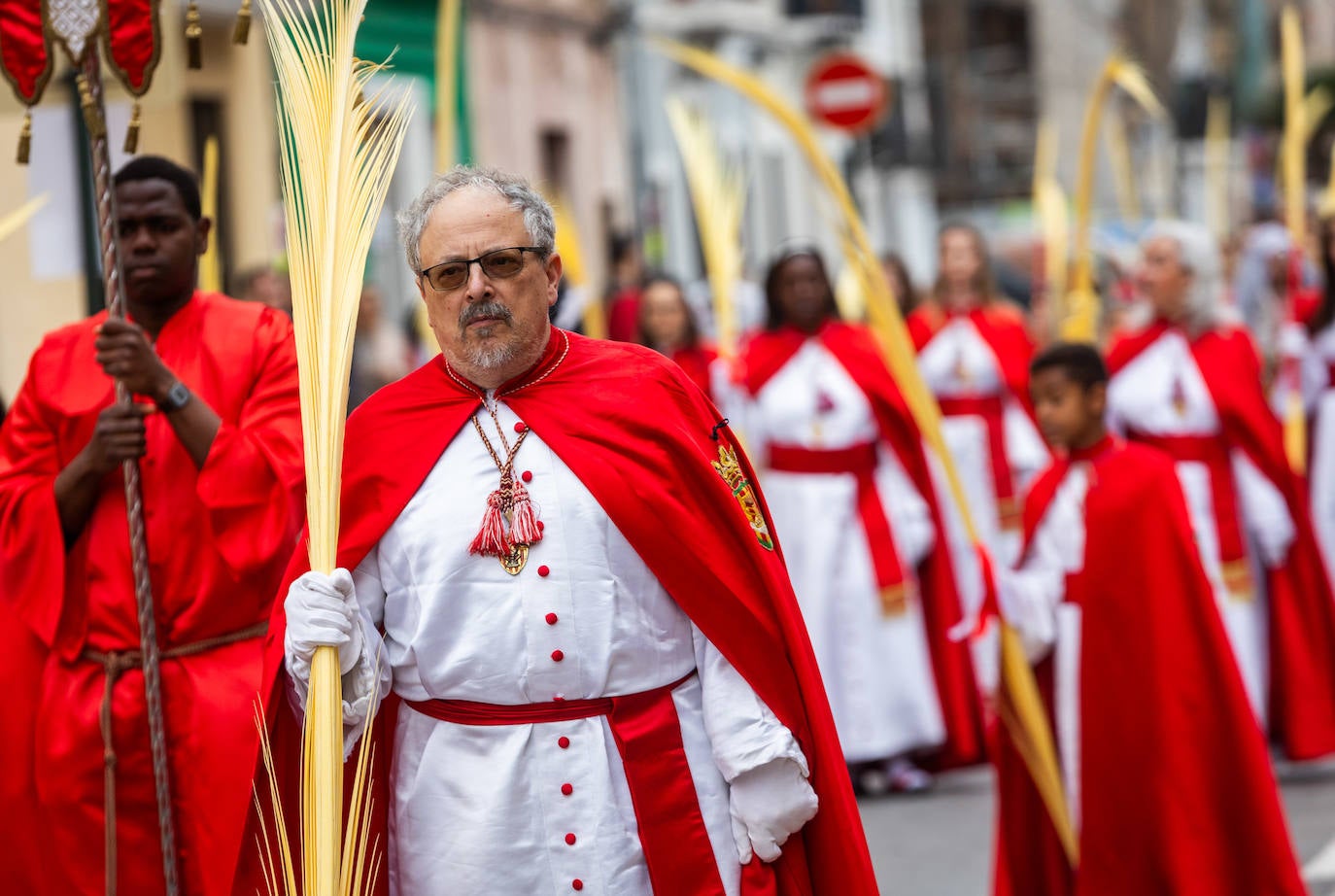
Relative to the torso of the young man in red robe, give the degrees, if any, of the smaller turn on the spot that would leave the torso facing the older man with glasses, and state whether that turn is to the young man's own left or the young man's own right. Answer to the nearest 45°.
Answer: approximately 45° to the young man's own left

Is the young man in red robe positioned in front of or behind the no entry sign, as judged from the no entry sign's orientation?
in front

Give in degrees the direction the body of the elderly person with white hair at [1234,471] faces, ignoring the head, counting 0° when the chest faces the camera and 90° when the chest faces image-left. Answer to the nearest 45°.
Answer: approximately 45°

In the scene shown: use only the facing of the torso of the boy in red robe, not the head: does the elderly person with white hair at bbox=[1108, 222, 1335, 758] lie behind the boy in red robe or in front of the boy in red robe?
behind

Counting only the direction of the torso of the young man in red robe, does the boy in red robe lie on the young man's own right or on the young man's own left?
on the young man's own left

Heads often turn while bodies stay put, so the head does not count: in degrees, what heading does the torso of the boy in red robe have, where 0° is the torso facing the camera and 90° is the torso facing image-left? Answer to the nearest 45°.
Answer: approximately 45°

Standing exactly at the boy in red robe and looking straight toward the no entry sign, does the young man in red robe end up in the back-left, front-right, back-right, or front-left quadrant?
back-left

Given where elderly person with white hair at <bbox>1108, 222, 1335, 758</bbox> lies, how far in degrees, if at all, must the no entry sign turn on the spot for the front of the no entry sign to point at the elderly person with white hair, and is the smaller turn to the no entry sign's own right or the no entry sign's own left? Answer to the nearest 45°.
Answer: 0° — it already faces them

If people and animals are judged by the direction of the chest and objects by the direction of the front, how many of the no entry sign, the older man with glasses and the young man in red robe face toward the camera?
3

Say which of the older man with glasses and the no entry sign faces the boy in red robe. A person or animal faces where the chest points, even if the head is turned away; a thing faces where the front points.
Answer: the no entry sign

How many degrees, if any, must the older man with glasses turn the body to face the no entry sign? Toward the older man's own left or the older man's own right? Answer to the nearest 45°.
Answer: approximately 180°

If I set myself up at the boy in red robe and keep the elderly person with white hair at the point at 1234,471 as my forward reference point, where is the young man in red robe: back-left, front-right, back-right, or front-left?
back-left
